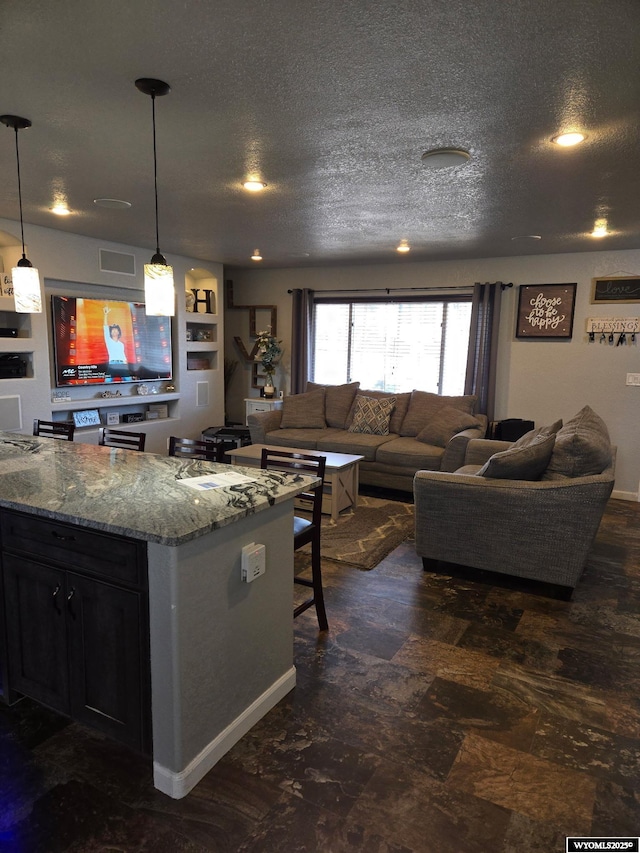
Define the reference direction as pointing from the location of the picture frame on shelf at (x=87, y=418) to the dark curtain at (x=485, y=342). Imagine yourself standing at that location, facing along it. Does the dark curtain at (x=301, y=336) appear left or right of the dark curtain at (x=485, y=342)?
left

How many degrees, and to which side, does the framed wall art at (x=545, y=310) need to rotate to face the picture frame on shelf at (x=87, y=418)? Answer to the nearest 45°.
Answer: approximately 45° to its right

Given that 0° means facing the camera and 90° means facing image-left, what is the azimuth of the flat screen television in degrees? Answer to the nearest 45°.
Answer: approximately 315°

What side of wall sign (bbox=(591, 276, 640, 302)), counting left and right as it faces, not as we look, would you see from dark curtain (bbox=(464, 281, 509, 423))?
right

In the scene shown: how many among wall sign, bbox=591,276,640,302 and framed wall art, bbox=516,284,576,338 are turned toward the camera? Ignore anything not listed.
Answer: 2

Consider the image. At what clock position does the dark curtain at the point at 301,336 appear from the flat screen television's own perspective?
The dark curtain is roughly at 10 o'clock from the flat screen television.

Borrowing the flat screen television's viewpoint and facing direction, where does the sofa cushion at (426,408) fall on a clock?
The sofa cushion is roughly at 11 o'clock from the flat screen television.

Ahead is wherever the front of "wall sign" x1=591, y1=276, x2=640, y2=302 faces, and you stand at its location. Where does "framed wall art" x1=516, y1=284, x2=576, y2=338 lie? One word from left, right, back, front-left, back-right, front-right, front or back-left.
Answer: right

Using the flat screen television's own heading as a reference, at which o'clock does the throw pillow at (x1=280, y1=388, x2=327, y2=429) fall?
The throw pillow is roughly at 11 o'clock from the flat screen television.

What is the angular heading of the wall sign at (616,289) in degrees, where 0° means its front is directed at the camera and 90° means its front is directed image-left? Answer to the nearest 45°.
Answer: approximately 0°

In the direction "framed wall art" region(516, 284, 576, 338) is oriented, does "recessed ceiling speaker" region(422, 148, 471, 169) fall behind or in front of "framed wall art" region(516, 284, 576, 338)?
in front

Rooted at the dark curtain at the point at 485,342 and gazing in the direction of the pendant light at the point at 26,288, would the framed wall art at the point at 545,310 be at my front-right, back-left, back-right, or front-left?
back-left

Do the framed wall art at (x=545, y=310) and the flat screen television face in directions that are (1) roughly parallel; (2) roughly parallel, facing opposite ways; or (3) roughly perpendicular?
roughly perpendicular

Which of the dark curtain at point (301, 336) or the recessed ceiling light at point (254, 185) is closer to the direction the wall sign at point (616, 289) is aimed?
the recessed ceiling light

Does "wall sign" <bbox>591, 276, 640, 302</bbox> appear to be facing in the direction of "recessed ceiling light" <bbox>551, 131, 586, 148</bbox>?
yes
